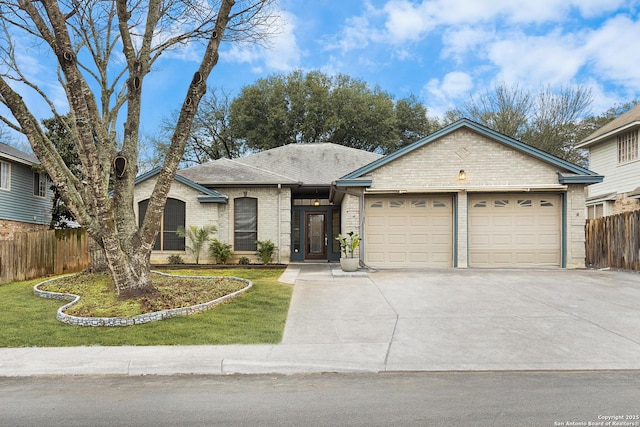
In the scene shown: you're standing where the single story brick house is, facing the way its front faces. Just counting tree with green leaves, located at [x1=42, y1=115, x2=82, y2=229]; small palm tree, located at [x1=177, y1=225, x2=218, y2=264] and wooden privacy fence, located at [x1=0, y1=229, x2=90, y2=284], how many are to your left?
0

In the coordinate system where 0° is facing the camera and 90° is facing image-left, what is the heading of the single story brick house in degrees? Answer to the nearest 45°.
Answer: approximately 0°

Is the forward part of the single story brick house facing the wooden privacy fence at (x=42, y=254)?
no

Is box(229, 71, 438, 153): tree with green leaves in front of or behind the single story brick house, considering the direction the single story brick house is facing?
behind

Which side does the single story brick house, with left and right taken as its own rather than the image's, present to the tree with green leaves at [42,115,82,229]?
right

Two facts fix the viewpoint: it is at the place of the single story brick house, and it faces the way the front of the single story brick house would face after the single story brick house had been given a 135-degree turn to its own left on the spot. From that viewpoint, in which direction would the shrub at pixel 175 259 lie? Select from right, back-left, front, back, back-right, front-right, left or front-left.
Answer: back-left

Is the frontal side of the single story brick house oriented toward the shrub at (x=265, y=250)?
no

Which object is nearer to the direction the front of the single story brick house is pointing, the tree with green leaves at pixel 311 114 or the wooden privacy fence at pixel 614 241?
the wooden privacy fence

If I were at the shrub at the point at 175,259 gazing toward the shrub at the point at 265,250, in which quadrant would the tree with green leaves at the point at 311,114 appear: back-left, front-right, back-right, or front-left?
front-left

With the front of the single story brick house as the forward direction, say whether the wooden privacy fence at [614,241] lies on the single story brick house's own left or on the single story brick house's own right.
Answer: on the single story brick house's own left
